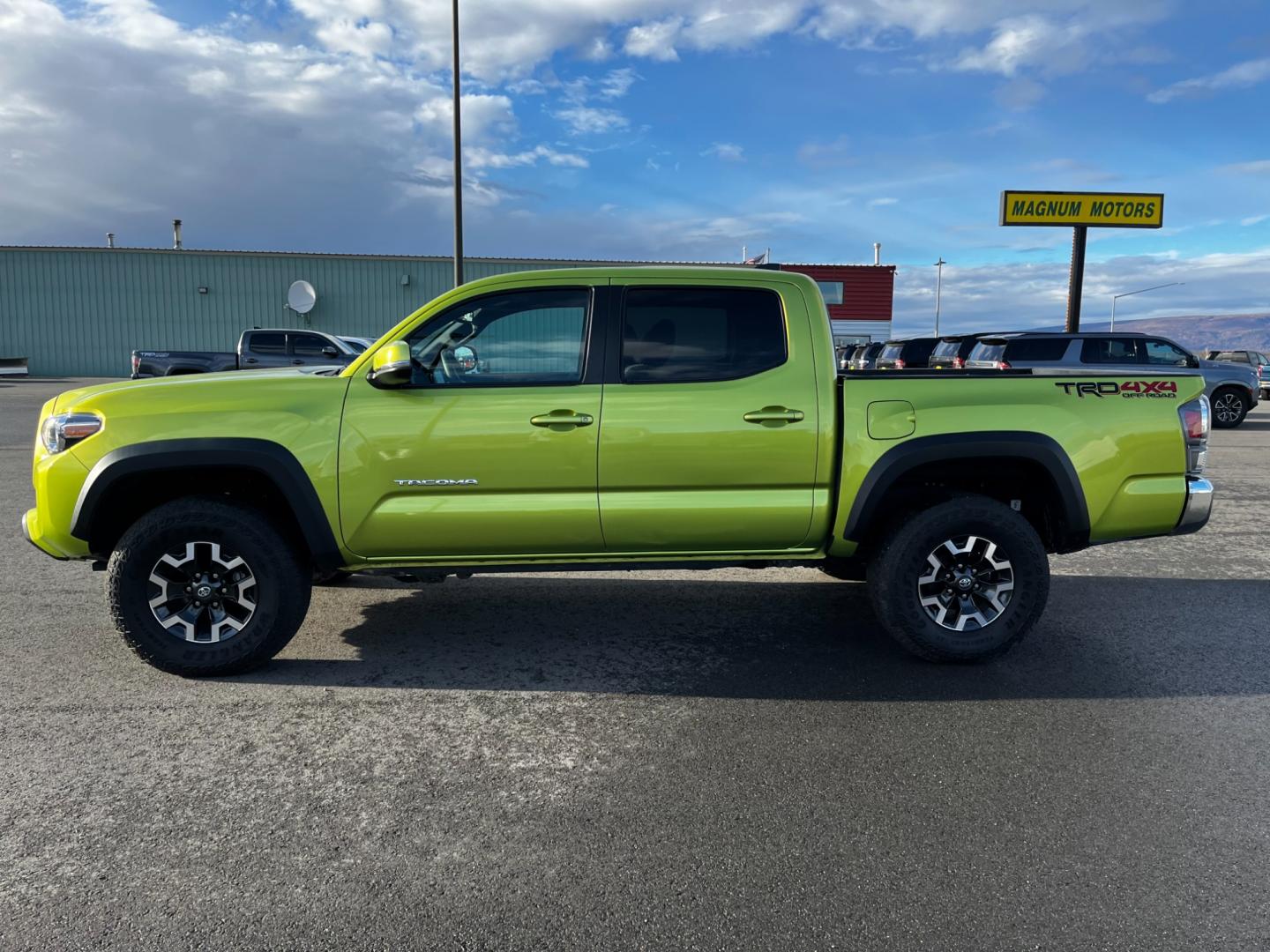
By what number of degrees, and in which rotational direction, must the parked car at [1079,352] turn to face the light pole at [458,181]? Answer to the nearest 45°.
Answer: approximately 180°

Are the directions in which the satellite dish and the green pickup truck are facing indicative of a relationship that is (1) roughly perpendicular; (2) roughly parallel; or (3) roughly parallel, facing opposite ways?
roughly perpendicular

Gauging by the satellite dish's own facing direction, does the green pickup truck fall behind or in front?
in front

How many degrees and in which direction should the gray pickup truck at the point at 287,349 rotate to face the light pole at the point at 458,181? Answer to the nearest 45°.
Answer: approximately 45° to its right

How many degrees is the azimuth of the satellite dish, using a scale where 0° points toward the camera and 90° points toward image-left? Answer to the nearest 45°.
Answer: approximately 0°

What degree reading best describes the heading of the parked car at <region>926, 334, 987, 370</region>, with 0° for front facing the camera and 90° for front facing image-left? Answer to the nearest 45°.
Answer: approximately 225°

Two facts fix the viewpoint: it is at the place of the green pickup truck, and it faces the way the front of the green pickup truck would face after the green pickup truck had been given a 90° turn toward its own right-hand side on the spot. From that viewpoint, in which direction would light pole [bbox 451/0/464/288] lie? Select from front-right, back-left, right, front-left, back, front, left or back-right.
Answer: front

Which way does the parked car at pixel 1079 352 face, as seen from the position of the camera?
facing to the right of the viewer

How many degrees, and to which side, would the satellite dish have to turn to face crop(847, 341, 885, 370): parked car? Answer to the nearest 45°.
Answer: approximately 45° to its left

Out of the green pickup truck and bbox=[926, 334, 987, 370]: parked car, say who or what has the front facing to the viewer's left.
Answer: the green pickup truck

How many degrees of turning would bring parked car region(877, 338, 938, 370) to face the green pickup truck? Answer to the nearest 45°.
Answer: approximately 135° to its right

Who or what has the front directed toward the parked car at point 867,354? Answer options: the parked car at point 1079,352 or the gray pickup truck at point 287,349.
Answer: the gray pickup truck

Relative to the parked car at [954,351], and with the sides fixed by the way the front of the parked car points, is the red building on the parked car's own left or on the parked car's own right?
on the parked car's own left

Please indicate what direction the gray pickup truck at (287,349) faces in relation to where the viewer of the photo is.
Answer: facing to the right of the viewer

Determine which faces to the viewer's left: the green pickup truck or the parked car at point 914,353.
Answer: the green pickup truck

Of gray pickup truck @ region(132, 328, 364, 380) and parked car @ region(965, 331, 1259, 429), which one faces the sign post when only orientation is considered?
the gray pickup truck

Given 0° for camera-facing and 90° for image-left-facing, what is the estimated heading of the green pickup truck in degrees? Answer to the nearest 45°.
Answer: approximately 90°
